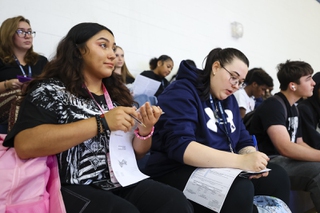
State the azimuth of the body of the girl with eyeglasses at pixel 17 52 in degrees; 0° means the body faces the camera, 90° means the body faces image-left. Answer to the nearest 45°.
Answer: approximately 315°

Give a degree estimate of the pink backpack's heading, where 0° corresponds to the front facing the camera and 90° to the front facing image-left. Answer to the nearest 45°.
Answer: approximately 0°
